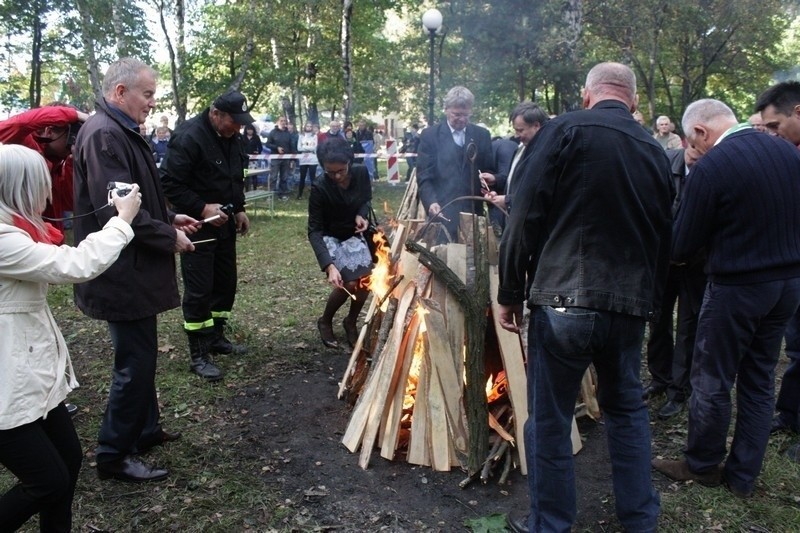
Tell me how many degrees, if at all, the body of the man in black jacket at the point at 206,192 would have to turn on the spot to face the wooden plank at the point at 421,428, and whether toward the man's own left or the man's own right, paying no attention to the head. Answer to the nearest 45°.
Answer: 0° — they already face it

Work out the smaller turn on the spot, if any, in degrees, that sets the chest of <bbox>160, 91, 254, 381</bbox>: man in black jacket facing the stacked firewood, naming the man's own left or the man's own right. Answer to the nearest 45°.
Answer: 0° — they already face it

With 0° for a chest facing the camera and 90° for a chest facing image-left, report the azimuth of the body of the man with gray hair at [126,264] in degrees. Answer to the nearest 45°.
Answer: approximately 270°

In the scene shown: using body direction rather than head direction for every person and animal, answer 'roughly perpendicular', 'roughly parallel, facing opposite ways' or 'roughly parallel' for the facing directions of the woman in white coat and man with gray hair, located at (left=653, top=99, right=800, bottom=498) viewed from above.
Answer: roughly perpendicular

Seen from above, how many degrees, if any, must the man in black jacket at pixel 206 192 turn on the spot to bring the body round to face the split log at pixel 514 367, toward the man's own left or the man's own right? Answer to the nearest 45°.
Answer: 0° — they already face it

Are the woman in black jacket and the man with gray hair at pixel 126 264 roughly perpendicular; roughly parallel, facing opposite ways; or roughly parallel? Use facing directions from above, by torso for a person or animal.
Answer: roughly perpendicular

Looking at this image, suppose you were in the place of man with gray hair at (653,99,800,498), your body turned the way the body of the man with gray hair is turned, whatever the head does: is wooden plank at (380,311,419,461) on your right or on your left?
on your left

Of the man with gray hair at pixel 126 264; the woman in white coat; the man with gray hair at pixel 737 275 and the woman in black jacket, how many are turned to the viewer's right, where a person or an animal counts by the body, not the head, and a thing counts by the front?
2

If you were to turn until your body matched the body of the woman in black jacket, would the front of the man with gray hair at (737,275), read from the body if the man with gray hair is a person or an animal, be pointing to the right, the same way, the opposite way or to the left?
the opposite way

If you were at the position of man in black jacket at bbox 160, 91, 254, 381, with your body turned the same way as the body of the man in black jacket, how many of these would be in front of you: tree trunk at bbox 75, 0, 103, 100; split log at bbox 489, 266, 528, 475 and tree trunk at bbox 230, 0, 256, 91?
1

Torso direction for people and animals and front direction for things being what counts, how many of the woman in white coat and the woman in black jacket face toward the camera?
1

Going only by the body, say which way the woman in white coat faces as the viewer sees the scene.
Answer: to the viewer's right
